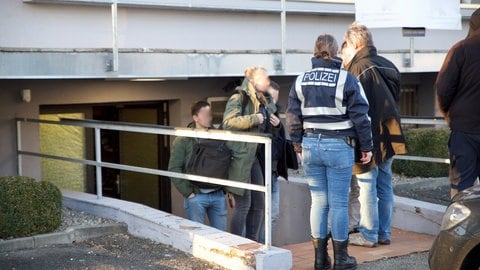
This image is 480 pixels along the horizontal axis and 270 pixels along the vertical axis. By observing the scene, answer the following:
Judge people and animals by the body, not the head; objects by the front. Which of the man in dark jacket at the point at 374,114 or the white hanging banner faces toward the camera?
the white hanging banner

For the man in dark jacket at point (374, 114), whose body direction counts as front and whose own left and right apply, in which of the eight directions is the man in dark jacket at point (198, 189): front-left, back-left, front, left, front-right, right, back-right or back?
front

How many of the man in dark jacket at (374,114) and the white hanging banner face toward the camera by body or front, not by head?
1

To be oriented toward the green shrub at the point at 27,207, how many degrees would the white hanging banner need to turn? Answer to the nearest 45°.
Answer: approximately 45° to its right

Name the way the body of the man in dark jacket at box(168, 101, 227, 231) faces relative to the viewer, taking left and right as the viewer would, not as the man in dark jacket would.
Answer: facing the viewer and to the right of the viewer

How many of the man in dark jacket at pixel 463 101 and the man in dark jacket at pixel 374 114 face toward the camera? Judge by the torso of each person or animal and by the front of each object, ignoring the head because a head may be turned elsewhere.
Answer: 0

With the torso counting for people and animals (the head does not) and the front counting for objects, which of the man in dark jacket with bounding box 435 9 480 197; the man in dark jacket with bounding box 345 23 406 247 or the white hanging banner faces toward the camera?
the white hanging banner

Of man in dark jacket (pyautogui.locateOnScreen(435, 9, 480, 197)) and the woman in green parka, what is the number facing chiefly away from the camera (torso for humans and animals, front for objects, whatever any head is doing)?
1

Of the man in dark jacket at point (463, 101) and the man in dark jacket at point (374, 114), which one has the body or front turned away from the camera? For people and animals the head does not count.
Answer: the man in dark jacket at point (463, 101)

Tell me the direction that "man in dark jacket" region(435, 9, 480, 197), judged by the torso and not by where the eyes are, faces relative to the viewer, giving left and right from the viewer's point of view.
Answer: facing away from the viewer

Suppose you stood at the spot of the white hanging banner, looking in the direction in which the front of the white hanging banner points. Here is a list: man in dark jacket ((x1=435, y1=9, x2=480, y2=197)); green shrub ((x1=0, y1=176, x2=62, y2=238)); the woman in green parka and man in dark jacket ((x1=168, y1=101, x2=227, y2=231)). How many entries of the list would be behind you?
0

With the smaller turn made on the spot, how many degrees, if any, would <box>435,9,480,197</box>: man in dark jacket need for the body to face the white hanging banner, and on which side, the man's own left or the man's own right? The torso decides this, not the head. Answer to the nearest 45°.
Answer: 0° — they already face it

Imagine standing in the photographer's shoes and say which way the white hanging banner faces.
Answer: facing the viewer

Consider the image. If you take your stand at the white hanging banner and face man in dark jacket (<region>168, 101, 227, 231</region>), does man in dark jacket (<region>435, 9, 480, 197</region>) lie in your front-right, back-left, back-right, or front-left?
front-left

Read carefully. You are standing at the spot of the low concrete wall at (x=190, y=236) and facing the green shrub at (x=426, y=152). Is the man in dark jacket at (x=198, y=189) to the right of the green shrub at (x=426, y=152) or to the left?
left

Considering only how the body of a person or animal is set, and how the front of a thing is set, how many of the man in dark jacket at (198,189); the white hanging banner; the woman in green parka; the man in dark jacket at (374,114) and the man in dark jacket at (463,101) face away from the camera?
1

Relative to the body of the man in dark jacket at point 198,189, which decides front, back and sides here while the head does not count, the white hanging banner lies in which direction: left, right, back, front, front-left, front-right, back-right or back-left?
left

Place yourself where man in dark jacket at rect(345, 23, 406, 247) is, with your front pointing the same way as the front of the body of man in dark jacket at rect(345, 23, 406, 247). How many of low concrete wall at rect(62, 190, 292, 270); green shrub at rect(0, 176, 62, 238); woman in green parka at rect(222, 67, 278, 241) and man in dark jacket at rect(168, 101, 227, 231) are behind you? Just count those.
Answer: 0

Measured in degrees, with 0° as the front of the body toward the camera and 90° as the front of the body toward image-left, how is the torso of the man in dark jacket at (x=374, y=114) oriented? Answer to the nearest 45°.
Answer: approximately 90°
